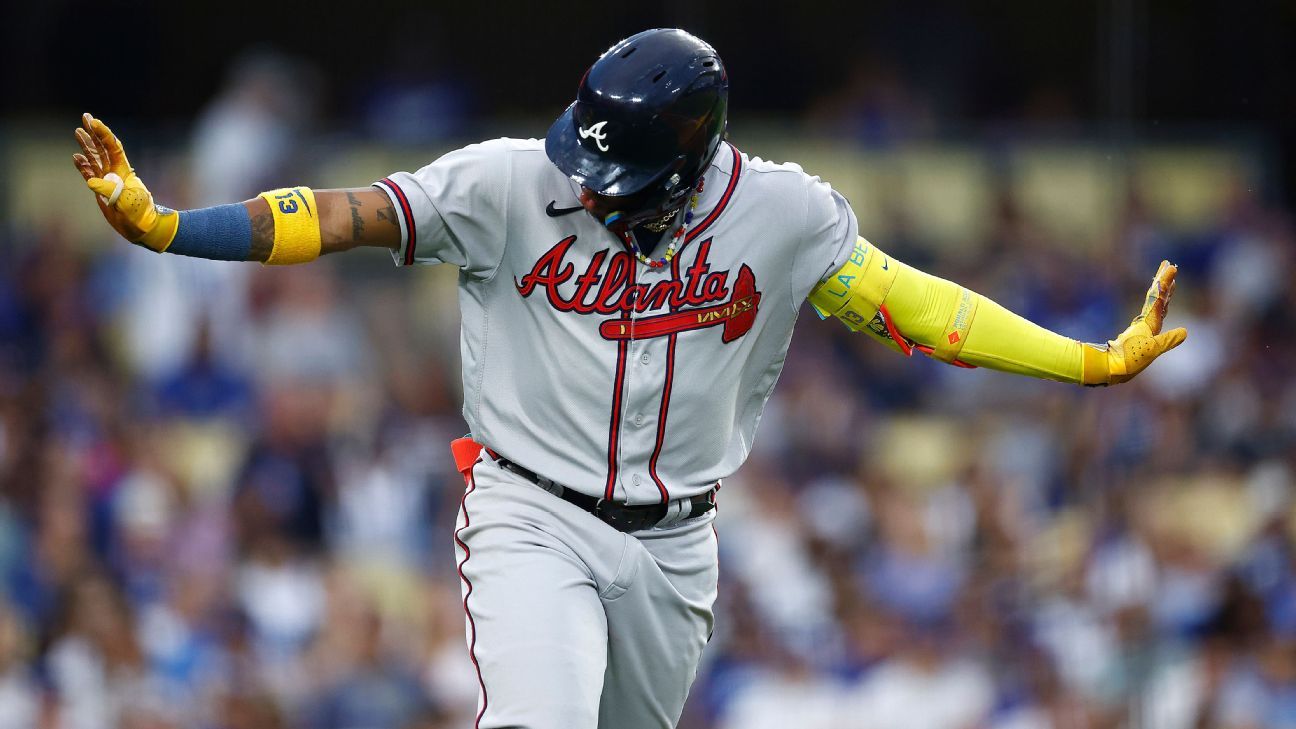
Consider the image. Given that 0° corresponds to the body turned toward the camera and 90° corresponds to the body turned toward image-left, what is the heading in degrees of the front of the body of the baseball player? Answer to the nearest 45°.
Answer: approximately 0°
